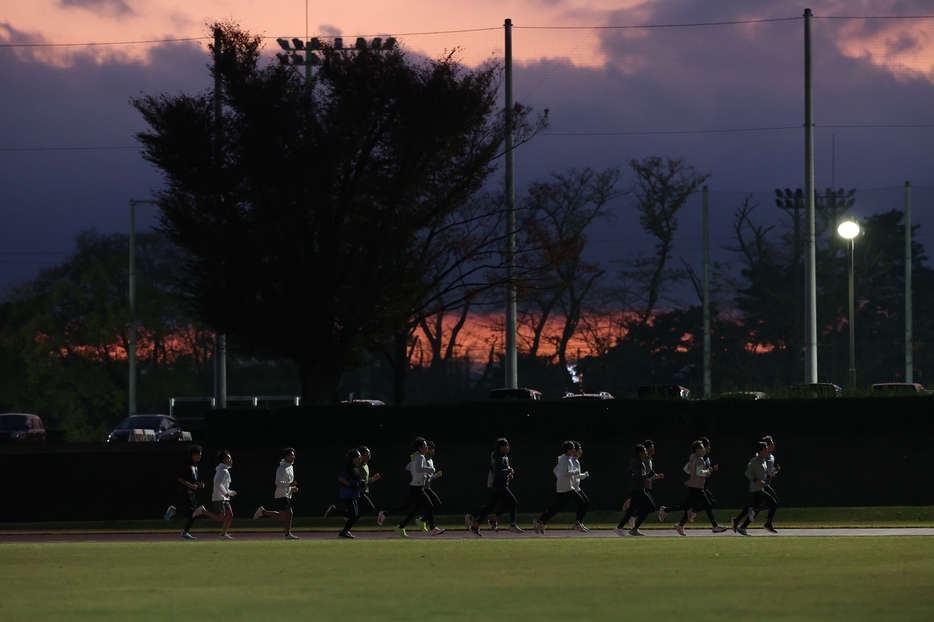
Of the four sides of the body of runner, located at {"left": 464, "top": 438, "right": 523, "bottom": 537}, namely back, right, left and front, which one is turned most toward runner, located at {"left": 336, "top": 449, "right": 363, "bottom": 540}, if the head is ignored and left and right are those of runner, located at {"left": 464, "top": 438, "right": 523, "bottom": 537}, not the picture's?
back

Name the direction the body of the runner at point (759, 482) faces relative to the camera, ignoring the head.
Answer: to the viewer's right

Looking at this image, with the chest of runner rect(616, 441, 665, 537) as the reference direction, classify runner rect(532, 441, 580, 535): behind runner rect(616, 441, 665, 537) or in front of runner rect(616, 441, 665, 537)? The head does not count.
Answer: behind

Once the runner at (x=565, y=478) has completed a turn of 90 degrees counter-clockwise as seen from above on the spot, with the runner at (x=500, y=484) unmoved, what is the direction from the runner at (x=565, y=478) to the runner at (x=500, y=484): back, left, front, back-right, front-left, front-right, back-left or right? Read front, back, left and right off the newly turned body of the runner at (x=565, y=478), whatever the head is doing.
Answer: front-left

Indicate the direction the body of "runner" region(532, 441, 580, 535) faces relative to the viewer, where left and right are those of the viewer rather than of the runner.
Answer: facing to the right of the viewer

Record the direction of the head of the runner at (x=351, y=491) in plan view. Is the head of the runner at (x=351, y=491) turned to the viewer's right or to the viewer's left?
to the viewer's right

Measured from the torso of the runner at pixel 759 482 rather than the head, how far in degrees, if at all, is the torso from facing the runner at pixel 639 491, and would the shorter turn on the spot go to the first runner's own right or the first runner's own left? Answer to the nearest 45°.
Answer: approximately 180°

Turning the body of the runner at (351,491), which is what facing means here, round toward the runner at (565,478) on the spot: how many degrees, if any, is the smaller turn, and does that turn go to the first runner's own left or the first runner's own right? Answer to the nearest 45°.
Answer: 0° — they already face them
